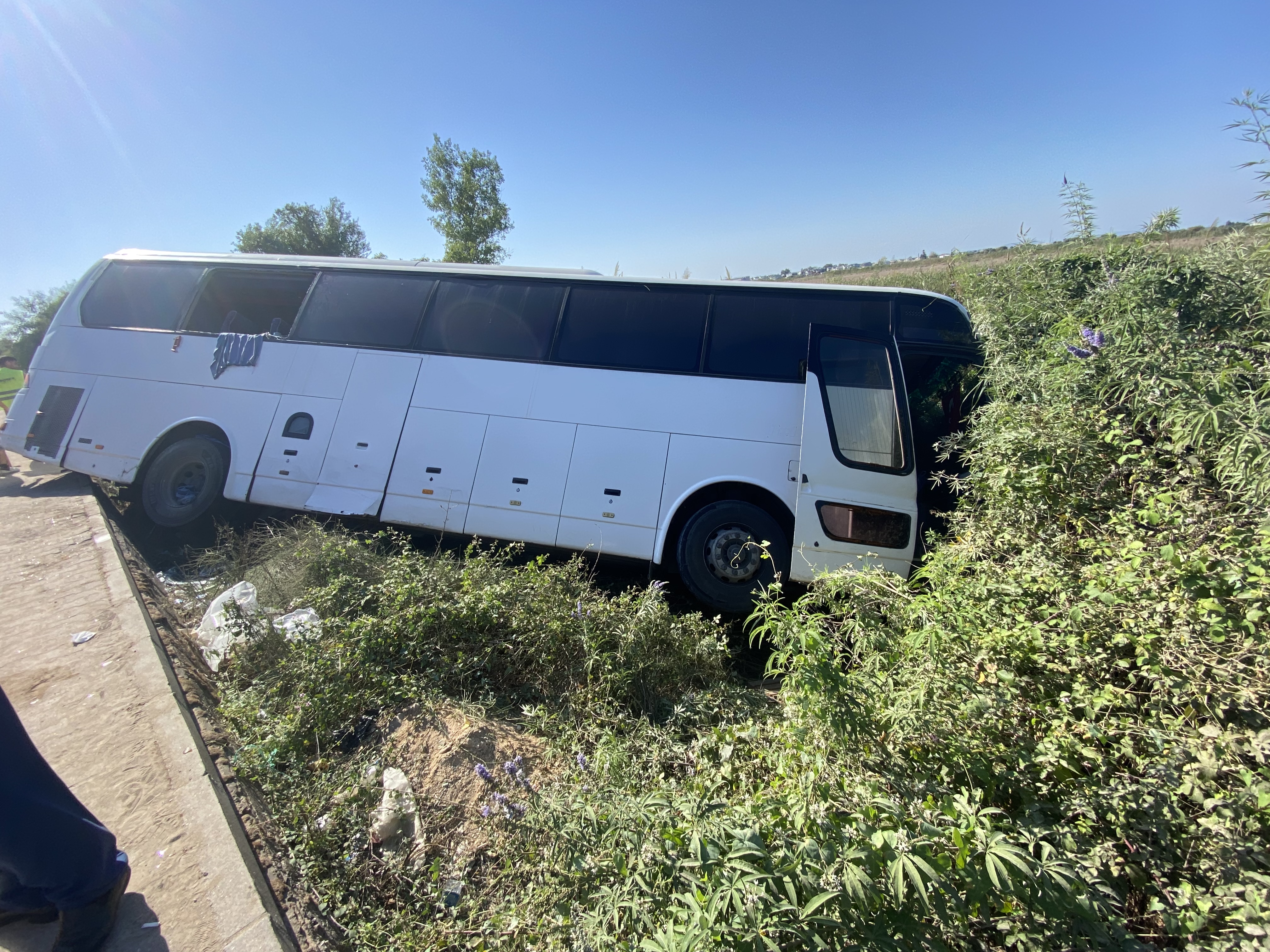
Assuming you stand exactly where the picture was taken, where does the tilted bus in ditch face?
facing to the right of the viewer

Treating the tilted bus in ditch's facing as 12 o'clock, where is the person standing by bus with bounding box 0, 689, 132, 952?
The person standing by bus is roughly at 4 o'clock from the tilted bus in ditch.
